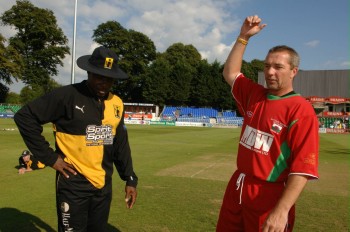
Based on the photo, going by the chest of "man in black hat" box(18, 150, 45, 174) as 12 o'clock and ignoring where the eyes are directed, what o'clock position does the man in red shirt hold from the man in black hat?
The man in red shirt is roughly at 10 o'clock from the man in black hat.

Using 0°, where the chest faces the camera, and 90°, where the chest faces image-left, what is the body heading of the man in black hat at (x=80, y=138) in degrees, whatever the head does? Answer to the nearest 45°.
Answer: approximately 315°

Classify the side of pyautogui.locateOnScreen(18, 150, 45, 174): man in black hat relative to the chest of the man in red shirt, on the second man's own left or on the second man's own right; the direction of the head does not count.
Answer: on the second man's own right
